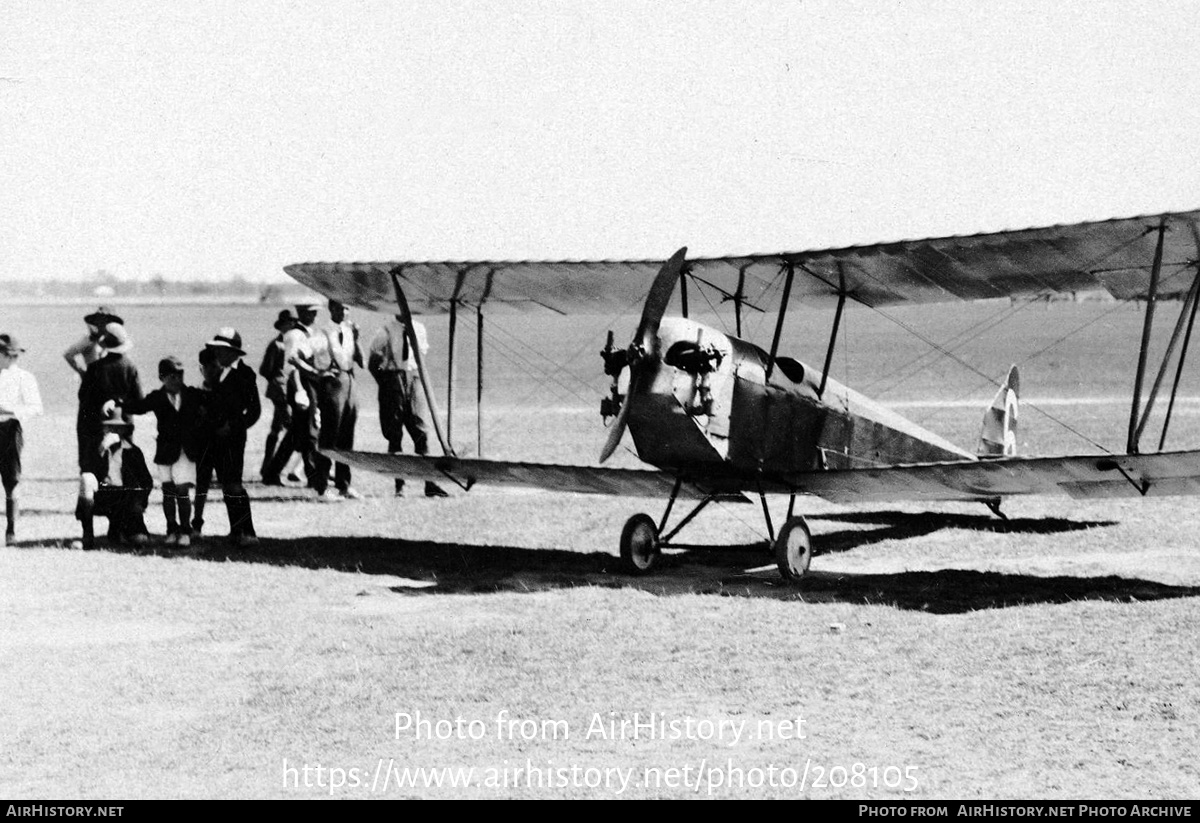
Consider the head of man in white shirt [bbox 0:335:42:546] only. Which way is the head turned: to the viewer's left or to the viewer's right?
to the viewer's right

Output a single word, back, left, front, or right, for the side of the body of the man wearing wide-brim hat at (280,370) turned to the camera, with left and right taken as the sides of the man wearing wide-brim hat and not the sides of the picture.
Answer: right

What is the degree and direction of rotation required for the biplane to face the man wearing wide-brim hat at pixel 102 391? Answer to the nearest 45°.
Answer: approximately 45° to its right

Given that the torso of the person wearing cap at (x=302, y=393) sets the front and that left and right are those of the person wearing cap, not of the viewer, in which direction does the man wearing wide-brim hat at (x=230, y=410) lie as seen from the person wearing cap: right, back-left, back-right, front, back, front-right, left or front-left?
right

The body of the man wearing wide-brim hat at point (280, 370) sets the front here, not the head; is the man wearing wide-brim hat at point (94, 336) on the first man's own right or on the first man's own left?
on the first man's own right

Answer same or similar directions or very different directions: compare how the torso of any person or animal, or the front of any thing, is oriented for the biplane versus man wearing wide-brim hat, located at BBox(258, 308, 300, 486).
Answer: very different directions

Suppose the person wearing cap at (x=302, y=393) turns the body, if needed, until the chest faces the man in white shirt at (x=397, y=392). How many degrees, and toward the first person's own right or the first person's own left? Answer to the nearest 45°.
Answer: approximately 45° to the first person's own left
